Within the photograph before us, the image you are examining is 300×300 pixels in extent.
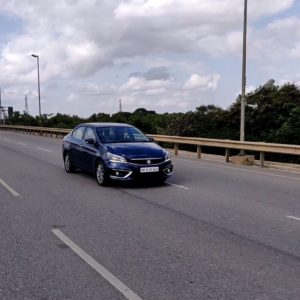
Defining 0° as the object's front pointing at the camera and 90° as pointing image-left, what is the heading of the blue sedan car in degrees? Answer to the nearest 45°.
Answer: approximately 315°

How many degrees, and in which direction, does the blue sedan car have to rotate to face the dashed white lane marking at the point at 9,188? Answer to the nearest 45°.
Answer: approximately 135° to its right

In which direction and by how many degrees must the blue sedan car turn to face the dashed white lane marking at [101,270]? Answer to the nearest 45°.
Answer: approximately 45° to its right
